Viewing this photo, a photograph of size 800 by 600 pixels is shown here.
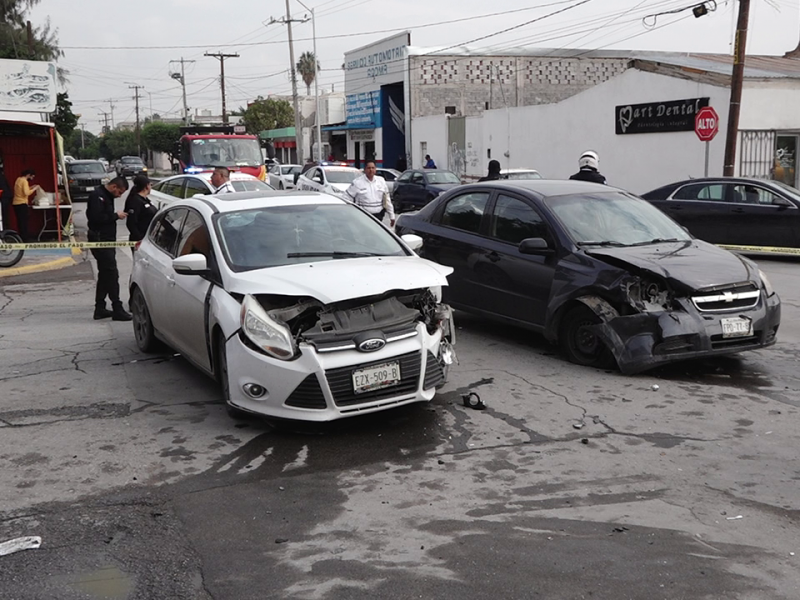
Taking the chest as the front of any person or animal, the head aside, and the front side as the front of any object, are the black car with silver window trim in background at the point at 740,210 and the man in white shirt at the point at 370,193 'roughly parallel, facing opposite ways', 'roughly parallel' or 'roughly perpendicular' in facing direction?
roughly perpendicular

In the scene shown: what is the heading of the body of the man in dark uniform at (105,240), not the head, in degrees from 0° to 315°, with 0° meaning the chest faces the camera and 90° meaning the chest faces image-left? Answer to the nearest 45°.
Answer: approximately 270°

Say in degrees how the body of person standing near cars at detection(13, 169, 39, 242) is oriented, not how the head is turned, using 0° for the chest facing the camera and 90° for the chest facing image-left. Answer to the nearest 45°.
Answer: approximately 270°

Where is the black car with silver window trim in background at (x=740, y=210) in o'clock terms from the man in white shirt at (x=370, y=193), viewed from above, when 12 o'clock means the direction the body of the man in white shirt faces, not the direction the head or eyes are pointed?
The black car with silver window trim in background is roughly at 9 o'clock from the man in white shirt.

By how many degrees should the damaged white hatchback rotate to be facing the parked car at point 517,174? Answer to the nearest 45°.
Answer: approximately 135° to its left

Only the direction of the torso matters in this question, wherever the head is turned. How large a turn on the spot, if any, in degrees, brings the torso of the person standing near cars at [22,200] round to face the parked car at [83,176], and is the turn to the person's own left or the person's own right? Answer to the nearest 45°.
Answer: approximately 90° to the person's own left

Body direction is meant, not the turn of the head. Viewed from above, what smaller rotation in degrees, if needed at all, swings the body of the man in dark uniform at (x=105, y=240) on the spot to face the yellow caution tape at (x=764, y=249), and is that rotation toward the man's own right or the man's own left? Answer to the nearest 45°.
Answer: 0° — they already face it

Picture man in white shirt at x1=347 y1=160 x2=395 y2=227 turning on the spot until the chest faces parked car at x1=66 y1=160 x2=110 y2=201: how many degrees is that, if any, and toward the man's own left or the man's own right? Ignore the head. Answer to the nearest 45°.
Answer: approximately 135° to the man's own right

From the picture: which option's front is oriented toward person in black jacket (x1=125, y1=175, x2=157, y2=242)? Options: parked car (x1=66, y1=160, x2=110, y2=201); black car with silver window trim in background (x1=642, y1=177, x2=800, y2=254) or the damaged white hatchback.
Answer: the parked car

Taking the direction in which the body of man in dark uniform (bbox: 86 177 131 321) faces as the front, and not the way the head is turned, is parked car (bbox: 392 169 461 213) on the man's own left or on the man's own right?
on the man's own left

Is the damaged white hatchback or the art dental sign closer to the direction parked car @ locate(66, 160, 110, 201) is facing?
the damaged white hatchback
